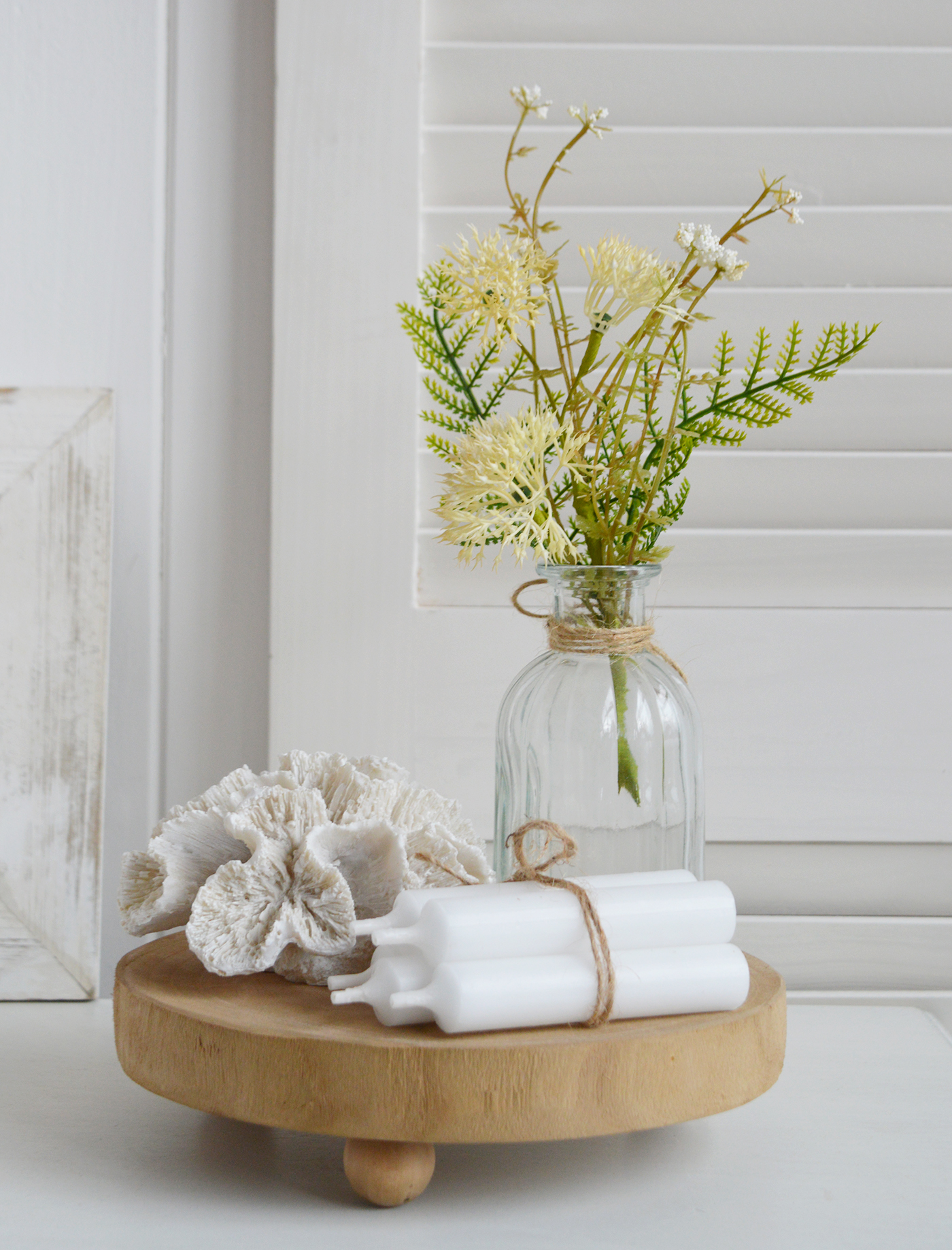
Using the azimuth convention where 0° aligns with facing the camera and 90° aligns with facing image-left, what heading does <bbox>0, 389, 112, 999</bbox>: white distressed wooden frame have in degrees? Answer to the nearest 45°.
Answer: approximately 0°

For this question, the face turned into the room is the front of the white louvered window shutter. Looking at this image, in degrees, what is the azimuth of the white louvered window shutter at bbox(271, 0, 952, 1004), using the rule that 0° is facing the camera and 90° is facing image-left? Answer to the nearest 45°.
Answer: approximately 0°

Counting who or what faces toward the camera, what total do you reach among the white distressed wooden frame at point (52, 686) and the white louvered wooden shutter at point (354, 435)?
2
